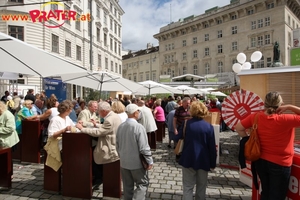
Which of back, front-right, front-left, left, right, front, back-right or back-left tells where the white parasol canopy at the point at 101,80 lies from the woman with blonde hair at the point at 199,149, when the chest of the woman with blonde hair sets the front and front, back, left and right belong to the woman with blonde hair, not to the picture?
front-left

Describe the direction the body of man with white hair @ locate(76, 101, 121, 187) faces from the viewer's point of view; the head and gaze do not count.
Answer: to the viewer's left

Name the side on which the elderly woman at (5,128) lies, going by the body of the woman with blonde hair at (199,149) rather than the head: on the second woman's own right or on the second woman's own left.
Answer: on the second woman's own left

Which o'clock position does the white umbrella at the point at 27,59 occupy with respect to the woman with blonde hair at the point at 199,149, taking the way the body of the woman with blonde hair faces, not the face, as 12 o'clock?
The white umbrella is roughly at 9 o'clock from the woman with blonde hair.

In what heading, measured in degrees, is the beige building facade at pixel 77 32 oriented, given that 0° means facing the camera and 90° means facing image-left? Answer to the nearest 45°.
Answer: approximately 315°

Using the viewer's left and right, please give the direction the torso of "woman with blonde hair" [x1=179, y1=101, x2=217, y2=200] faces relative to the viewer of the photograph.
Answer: facing away from the viewer

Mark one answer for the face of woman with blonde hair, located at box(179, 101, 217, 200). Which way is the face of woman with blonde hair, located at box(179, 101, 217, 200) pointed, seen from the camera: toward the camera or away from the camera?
away from the camera

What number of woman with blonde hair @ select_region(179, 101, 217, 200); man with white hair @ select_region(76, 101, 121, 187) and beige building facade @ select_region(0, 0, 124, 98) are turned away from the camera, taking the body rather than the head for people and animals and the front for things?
1

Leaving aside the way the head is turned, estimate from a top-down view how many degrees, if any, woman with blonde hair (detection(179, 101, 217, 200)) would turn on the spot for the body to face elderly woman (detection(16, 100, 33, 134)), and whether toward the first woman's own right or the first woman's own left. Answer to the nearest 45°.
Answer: approximately 90° to the first woman's own left
